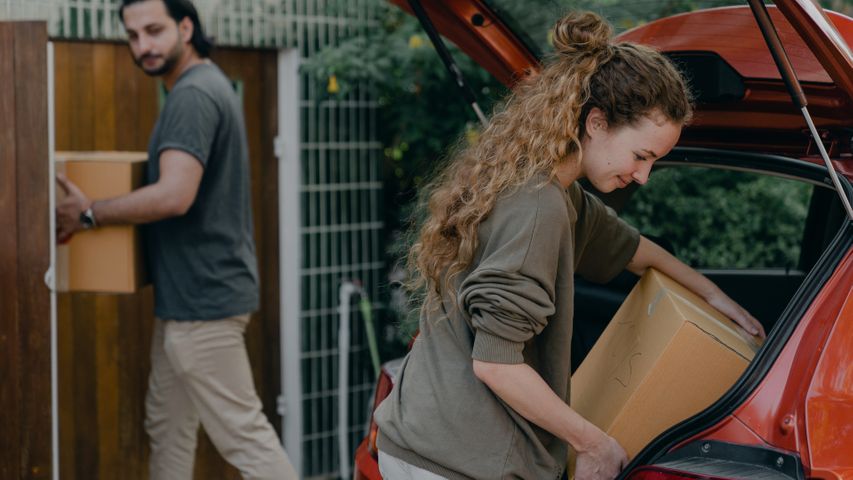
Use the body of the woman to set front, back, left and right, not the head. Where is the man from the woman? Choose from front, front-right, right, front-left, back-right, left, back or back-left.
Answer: back-left

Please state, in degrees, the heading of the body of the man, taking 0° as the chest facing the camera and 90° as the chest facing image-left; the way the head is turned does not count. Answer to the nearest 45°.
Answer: approximately 90°

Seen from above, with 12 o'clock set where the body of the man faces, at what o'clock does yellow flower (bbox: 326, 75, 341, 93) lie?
The yellow flower is roughly at 4 o'clock from the man.

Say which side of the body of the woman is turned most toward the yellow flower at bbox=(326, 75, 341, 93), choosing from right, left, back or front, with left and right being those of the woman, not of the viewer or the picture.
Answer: left

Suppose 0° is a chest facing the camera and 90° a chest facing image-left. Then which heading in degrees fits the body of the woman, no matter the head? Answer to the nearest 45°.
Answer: approximately 270°

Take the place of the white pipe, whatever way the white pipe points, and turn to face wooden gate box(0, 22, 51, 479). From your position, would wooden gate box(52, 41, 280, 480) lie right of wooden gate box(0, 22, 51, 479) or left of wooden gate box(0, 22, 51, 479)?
right

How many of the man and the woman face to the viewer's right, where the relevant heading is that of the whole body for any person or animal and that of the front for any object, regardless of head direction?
1

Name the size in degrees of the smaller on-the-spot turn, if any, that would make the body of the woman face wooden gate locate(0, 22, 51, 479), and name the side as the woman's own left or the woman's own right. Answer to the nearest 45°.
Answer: approximately 135° to the woman's own left

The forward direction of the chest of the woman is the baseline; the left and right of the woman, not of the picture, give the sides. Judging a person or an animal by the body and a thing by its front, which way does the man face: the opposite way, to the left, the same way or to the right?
the opposite way

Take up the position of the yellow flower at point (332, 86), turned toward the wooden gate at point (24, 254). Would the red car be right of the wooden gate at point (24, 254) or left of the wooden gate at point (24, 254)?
left

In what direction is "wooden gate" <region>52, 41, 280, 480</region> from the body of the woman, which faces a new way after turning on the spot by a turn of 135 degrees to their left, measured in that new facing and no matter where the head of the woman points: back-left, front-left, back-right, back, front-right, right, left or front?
front

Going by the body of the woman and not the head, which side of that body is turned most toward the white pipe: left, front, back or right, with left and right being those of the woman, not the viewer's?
left
